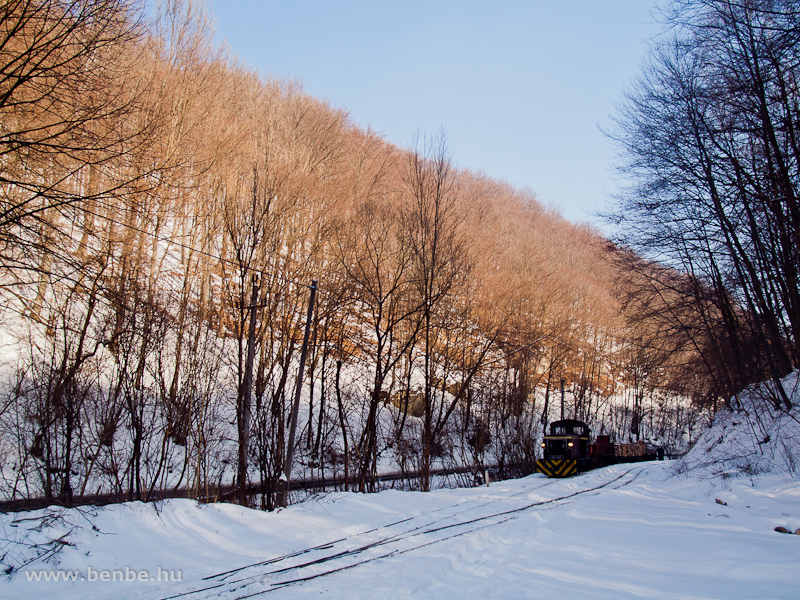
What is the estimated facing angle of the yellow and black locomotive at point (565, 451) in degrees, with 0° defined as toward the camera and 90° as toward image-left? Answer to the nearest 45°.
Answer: approximately 45°

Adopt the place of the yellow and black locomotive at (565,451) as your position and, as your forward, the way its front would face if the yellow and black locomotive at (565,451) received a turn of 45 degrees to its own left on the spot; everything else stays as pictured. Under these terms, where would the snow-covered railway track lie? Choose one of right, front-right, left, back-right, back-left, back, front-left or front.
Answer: front
